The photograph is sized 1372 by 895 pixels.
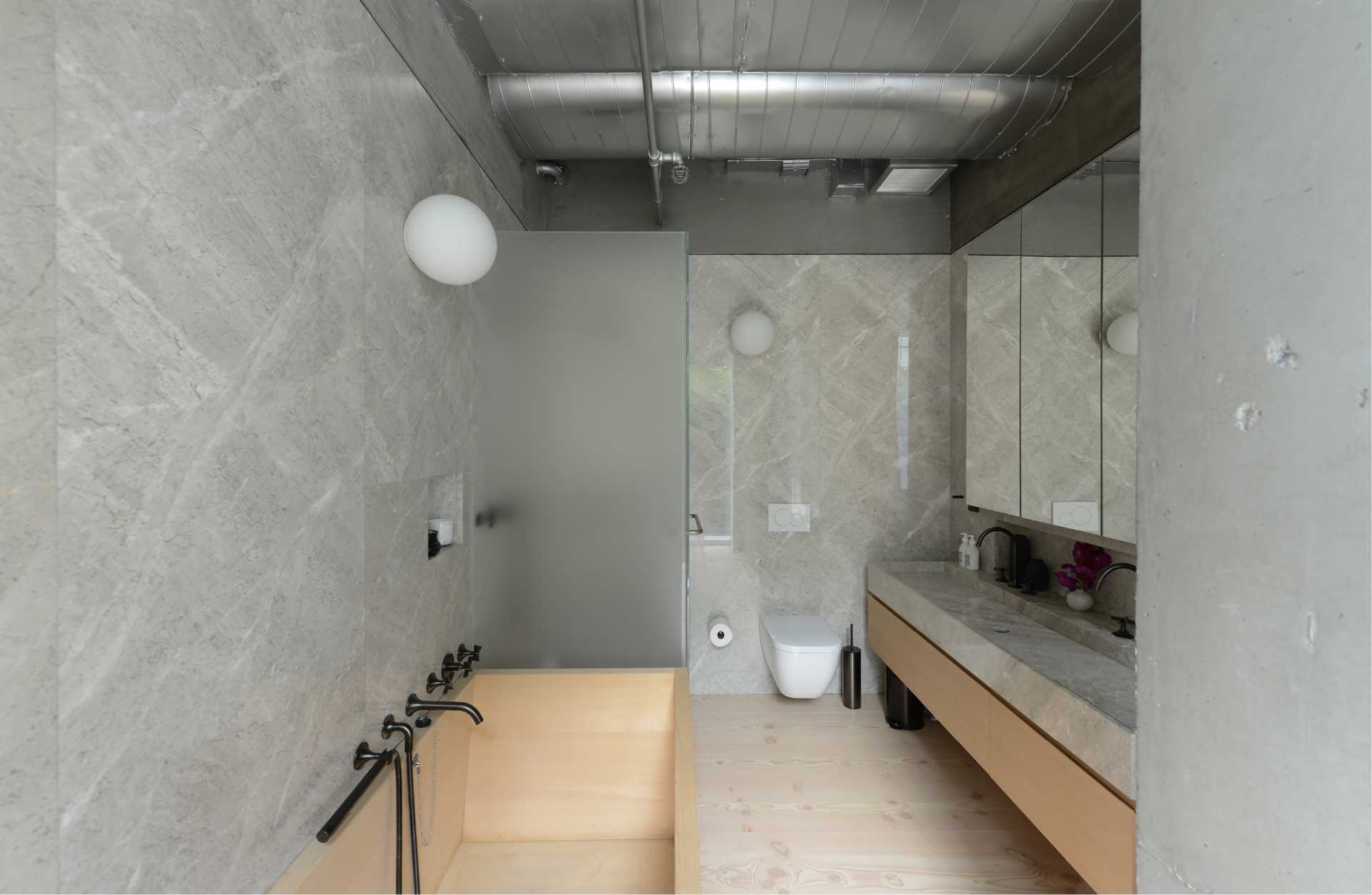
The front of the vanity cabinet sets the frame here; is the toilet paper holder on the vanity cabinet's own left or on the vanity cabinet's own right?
on the vanity cabinet's own right

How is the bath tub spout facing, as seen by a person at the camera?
facing to the right of the viewer

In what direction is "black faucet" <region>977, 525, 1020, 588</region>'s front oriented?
to the viewer's left

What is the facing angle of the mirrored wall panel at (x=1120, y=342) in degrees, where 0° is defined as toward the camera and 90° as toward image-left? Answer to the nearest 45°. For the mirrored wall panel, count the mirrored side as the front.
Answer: approximately 90°

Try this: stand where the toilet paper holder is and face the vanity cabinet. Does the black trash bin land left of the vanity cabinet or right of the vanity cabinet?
left

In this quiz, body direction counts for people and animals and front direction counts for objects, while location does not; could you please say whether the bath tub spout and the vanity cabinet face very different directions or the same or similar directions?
very different directions

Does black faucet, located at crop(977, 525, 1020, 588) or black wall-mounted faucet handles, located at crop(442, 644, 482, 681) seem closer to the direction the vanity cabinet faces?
the black wall-mounted faucet handles
